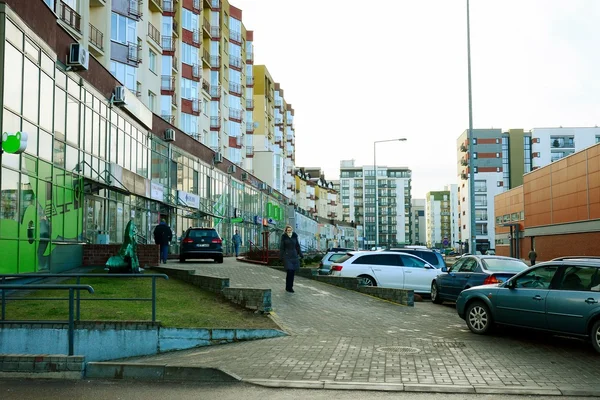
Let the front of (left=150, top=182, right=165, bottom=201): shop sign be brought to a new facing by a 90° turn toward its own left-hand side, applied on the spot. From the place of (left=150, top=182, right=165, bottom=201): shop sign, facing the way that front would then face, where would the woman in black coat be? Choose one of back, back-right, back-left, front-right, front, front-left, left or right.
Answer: back-right

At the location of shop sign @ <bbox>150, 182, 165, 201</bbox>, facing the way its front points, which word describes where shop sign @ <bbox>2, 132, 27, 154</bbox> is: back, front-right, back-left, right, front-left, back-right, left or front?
front-right

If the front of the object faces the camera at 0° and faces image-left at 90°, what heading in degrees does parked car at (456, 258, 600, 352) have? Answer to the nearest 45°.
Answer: approximately 135°

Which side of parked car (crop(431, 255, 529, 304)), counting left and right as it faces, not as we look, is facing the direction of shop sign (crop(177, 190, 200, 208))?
front

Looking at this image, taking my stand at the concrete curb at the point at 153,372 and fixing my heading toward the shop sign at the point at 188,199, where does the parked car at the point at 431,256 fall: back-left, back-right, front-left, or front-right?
front-right

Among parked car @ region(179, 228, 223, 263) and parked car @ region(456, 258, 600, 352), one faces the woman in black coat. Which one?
parked car @ region(456, 258, 600, 352)

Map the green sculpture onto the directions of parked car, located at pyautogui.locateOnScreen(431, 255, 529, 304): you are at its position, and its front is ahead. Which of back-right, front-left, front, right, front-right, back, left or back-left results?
front-left

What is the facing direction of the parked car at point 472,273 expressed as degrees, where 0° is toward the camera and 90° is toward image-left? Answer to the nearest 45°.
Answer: approximately 135°

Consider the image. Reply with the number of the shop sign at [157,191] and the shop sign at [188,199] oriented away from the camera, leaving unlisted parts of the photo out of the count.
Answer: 0

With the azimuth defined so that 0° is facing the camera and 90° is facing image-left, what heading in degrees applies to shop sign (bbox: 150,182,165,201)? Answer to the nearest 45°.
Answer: approximately 315°

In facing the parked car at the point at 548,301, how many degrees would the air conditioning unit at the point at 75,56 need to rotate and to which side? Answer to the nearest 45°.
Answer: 0° — it already faces it

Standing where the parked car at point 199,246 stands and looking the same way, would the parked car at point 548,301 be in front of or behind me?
behind

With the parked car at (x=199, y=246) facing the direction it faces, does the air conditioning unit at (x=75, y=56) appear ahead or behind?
behind

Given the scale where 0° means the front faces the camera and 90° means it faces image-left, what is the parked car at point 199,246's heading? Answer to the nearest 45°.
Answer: approximately 180°
